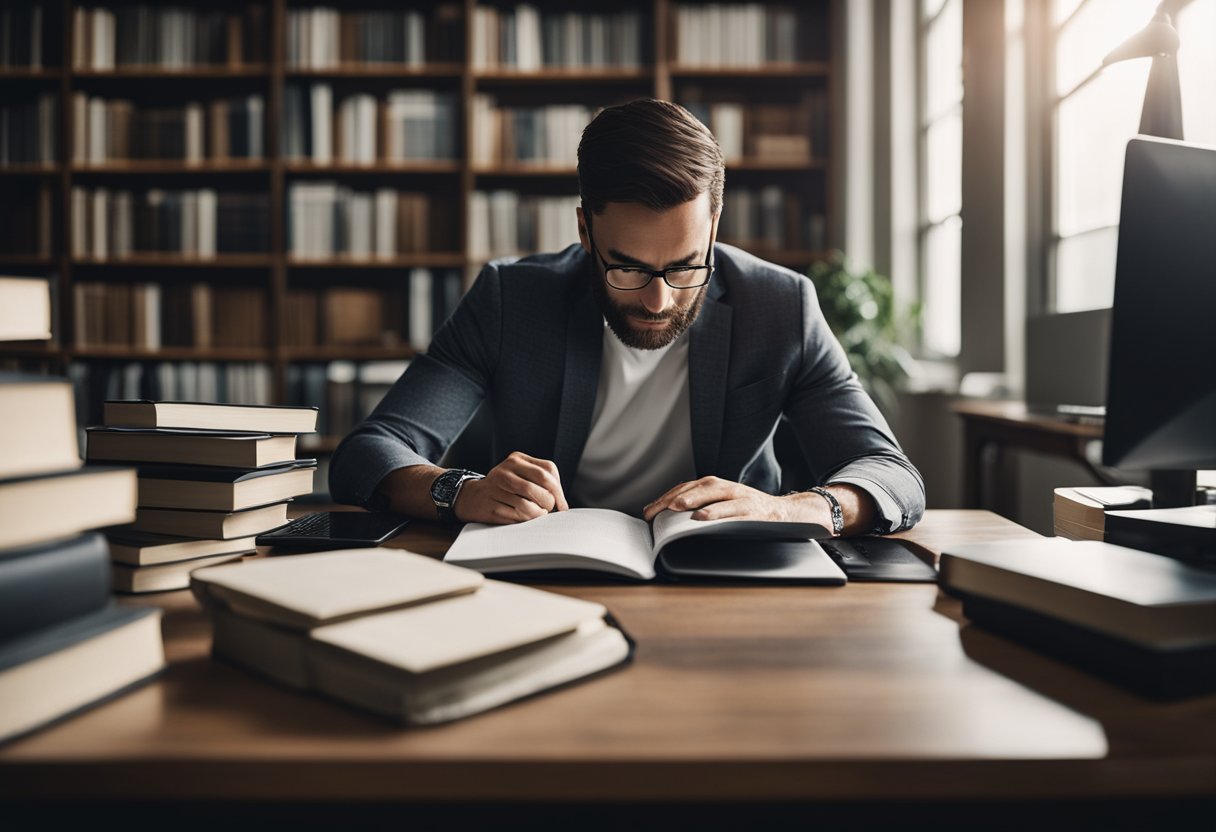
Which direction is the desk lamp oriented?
to the viewer's left

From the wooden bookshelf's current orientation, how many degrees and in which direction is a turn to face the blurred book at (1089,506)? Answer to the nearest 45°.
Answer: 0° — it already faces it

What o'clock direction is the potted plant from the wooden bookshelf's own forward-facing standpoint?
The potted plant is roughly at 10 o'clock from the wooden bookshelf.

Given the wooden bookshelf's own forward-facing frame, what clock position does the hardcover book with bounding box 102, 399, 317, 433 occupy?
The hardcover book is roughly at 12 o'clock from the wooden bookshelf.

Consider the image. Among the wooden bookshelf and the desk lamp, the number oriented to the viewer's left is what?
1

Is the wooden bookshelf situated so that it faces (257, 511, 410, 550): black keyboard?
yes

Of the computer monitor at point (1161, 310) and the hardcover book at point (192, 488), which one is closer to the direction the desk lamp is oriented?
the hardcover book

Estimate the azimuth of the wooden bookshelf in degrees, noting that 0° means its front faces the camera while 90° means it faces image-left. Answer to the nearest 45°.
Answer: approximately 0°

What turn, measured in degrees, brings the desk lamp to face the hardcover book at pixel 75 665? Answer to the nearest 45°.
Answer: approximately 45° to its left
